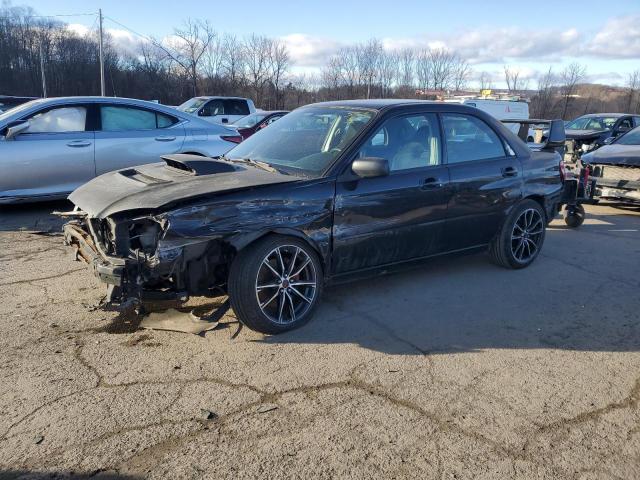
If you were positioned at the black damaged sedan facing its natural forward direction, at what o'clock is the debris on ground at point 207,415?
The debris on ground is roughly at 11 o'clock from the black damaged sedan.

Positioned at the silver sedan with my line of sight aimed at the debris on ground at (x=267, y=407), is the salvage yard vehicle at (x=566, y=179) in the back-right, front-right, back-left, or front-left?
front-left

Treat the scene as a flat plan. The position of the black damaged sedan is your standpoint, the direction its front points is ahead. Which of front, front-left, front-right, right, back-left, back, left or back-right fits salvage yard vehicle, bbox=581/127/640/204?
back

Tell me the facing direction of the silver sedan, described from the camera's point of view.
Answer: facing to the left of the viewer

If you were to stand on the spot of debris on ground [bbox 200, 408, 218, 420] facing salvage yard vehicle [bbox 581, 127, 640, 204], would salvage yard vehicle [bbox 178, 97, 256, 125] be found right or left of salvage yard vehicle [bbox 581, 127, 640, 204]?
left

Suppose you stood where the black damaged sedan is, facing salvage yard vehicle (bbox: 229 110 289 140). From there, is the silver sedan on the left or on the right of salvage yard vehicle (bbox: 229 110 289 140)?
left

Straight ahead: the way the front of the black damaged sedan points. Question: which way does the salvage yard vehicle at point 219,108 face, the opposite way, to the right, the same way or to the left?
the same way

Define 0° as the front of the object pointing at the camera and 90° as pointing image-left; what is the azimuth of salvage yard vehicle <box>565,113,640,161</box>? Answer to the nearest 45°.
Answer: approximately 45°

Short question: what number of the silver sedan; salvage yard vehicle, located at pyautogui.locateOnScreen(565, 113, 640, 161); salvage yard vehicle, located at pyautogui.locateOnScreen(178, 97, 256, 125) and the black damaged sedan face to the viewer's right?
0

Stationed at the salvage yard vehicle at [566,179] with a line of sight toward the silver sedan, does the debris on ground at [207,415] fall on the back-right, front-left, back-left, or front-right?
front-left

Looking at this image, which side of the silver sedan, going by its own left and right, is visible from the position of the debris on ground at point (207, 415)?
left

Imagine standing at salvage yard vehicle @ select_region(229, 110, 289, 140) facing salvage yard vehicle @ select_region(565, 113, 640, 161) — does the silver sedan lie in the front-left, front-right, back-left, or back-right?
back-right

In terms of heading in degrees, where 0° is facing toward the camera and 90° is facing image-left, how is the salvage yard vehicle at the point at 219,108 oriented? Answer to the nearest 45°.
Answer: approximately 45°

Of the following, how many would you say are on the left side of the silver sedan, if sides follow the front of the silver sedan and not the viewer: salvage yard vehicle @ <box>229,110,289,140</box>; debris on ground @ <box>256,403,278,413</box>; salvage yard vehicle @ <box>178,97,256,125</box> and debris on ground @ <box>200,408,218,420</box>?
2

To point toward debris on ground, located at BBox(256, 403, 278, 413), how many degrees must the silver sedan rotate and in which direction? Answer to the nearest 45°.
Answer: approximately 90° to its left

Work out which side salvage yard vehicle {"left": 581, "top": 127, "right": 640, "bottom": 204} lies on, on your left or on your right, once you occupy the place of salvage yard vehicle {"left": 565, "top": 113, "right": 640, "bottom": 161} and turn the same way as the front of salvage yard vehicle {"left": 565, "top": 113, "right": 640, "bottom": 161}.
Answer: on your left

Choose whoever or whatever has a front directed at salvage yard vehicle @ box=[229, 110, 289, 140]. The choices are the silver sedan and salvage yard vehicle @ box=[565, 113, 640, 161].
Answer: salvage yard vehicle @ box=[565, 113, 640, 161]
